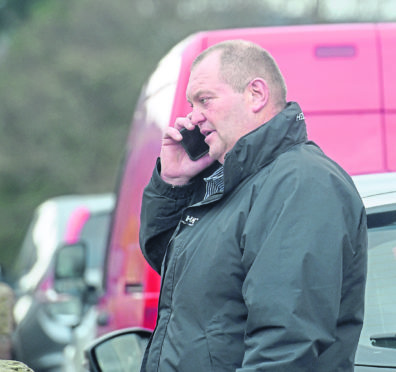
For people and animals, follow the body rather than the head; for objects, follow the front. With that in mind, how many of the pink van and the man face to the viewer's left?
1

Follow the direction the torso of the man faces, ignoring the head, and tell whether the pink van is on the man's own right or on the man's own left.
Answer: on the man's own right
